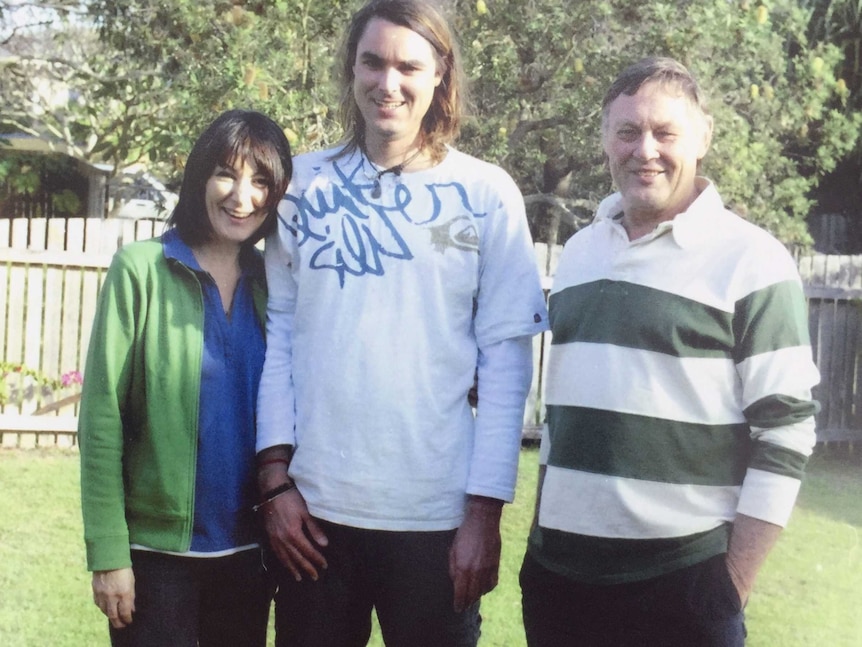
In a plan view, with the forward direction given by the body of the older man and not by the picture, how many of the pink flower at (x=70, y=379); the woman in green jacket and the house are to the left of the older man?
0

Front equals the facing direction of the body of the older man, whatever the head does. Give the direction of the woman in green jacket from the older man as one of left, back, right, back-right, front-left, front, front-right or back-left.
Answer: front-right

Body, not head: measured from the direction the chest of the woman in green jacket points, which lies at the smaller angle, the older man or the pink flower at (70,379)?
the older man

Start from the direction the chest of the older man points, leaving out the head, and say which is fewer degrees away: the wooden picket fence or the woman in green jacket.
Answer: the woman in green jacket

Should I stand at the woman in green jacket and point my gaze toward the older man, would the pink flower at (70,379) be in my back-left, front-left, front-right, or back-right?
back-left

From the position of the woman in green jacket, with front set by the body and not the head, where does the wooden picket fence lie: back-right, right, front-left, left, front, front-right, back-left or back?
back-left

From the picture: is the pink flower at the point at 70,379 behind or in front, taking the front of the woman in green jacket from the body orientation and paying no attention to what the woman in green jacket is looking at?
behind

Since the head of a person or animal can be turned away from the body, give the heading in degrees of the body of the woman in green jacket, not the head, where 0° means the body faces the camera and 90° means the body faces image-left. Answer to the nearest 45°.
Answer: approximately 315°

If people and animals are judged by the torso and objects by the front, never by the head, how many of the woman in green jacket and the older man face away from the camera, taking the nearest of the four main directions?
0

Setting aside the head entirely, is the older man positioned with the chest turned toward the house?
no

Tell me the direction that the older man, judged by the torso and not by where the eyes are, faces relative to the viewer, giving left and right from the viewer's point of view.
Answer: facing the viewer and to the left of the viewer

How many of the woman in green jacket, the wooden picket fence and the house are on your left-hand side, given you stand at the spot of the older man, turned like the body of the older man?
0

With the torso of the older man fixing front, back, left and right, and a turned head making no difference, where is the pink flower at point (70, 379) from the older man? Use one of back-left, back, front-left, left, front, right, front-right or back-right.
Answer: right

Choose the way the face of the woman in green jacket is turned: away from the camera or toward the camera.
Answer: toward the camera

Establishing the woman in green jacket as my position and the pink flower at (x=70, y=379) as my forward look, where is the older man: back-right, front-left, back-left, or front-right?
back-right
